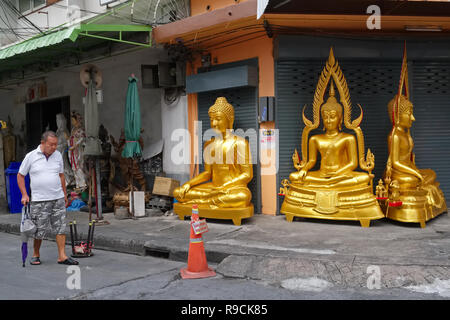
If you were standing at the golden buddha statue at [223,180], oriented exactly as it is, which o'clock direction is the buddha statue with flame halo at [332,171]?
The buddha statue with flame halo is roughly at 8 o'clock from the golden buddha statue.

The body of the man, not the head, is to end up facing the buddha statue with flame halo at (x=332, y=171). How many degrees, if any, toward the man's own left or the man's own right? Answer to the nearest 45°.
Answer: approximately 45° to the man's own left

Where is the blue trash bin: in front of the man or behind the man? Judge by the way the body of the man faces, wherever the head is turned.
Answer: behind

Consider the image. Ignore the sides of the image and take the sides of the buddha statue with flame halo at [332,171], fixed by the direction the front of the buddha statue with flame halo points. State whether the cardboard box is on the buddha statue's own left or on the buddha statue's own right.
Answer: on the buddha statue's own right

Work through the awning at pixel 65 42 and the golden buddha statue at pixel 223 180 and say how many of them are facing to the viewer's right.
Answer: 0
